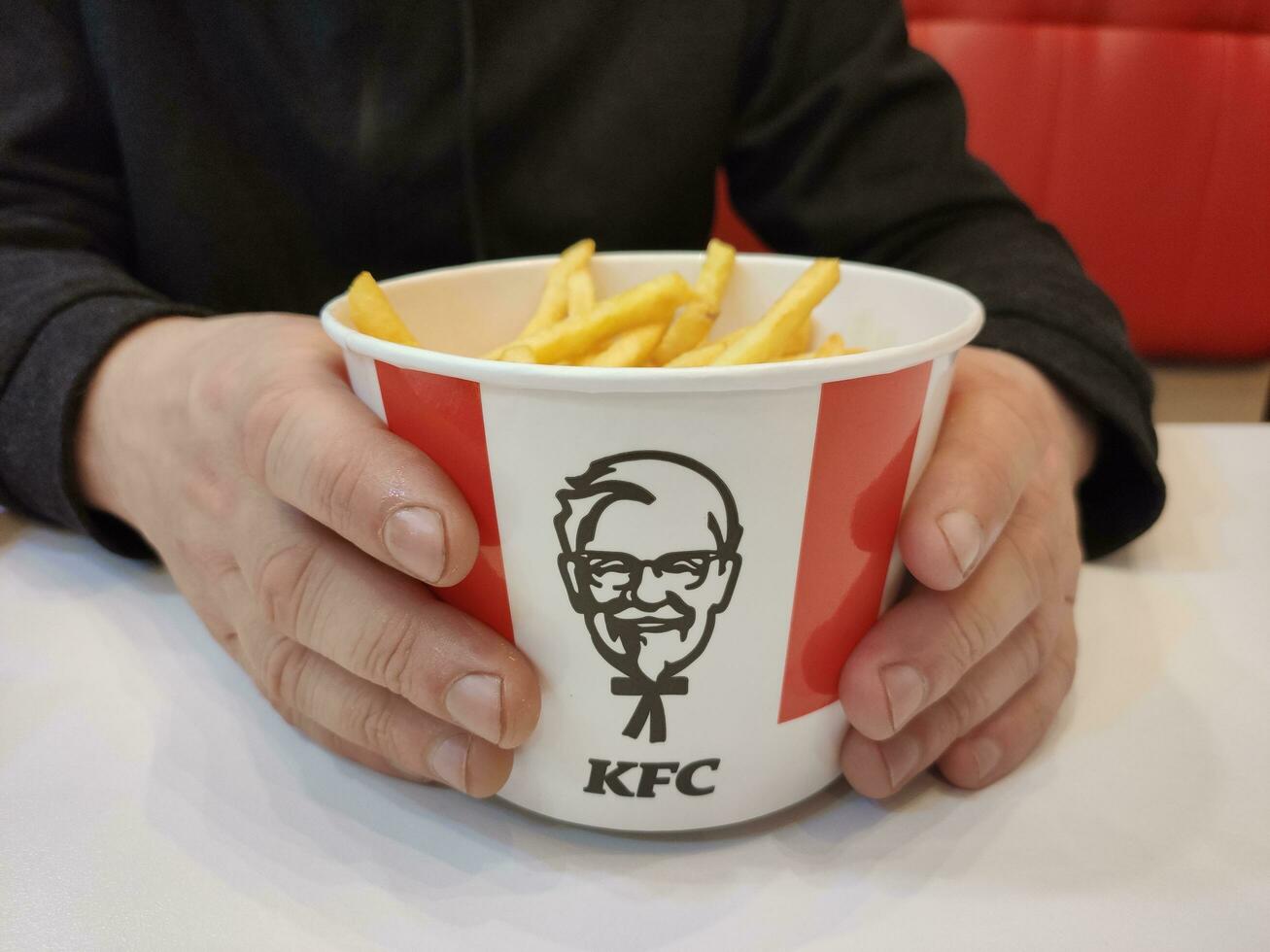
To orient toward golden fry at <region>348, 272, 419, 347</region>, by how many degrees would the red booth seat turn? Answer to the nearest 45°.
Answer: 0° — it already faces it

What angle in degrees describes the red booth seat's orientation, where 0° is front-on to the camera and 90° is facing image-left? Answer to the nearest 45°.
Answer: approximately 0°

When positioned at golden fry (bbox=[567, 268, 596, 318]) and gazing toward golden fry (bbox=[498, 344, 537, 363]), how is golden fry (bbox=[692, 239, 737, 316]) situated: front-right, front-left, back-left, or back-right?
back-left

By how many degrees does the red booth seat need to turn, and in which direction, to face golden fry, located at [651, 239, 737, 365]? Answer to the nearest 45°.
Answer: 0° — it already faces it
